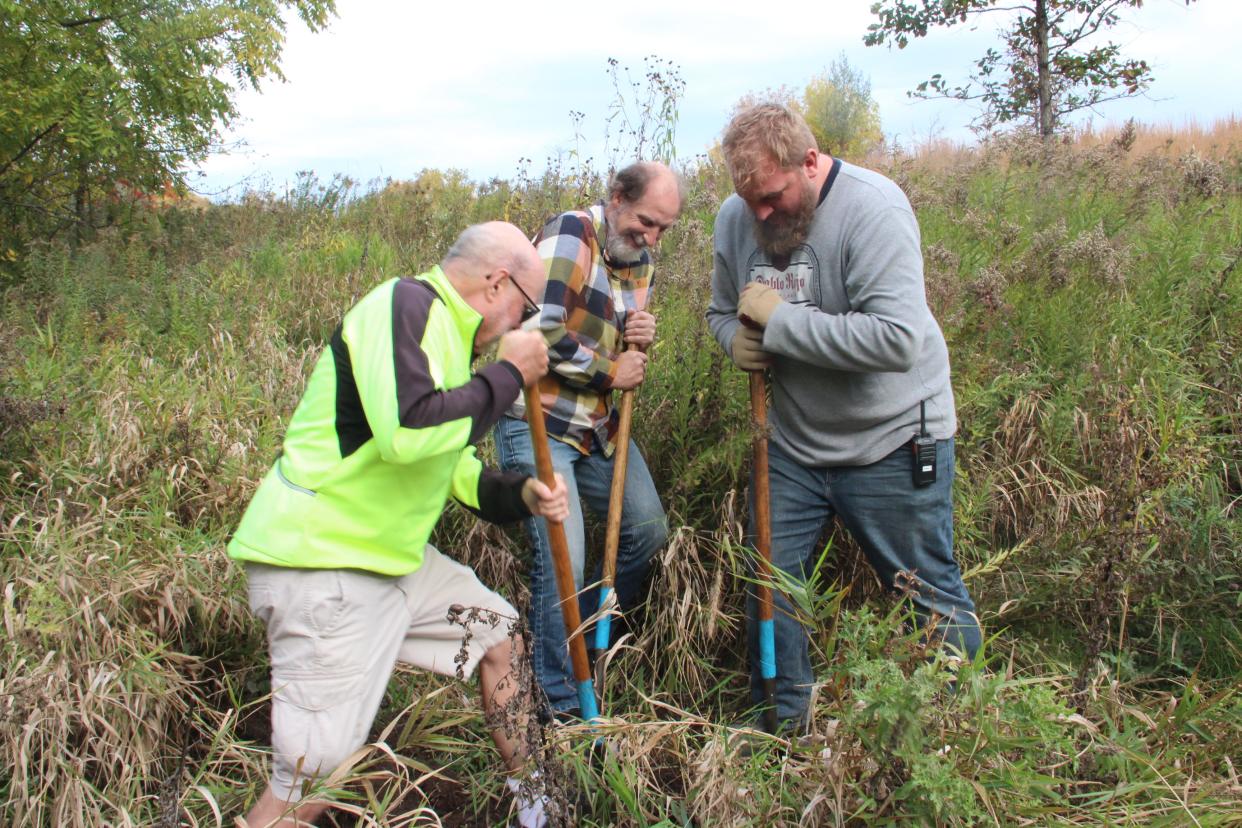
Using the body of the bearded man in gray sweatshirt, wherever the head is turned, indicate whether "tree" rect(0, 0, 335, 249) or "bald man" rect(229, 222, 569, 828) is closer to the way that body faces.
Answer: the bald man

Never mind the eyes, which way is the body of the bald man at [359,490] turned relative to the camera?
to the viewer's right

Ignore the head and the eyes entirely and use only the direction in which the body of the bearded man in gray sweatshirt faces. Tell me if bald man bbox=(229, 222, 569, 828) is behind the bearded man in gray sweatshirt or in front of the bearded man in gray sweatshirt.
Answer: in front

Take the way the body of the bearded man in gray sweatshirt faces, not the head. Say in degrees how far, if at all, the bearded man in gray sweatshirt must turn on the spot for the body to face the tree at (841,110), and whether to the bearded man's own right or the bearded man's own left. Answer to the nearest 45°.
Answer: approximately 135° to the bearded man's own right

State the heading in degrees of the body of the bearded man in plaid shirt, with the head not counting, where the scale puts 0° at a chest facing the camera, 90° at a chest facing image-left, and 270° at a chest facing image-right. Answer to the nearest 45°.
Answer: approximately 315°

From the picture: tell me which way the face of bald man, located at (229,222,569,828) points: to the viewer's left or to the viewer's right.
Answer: to the viewer's right

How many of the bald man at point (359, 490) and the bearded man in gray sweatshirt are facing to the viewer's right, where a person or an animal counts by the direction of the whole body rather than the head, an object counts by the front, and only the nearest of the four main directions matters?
1

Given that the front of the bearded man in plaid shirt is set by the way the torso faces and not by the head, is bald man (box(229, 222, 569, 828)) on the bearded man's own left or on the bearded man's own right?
on the bearded man's own right

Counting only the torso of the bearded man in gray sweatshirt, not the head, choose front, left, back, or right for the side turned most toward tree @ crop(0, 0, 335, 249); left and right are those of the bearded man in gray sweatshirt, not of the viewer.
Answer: right

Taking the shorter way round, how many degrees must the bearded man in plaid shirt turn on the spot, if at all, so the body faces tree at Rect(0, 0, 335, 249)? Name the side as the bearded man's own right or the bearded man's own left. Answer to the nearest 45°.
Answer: approximately 180°
